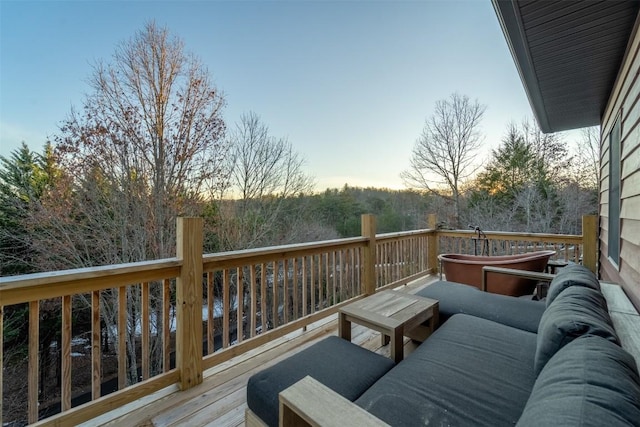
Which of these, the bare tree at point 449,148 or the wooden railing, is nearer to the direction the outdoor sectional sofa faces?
the wooden railing

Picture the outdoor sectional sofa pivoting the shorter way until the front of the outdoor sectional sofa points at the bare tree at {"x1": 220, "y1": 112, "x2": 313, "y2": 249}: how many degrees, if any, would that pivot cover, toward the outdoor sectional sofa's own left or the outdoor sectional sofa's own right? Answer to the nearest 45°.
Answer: approximately 45° to the outdoor sectional sofa's own right

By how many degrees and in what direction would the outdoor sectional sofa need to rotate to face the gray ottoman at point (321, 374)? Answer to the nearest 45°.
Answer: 0° — it already faces it

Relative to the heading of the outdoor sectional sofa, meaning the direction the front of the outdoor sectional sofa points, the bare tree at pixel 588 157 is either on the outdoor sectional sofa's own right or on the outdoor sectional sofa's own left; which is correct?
on the outdoor sectional sofa's own right

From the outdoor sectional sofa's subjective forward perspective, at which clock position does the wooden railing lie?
The wooden railing is roughly at 12 o'clock from the outdoor sectional sofa.

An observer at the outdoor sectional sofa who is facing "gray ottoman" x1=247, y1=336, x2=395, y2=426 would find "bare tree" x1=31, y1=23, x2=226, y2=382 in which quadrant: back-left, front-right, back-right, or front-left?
front-right

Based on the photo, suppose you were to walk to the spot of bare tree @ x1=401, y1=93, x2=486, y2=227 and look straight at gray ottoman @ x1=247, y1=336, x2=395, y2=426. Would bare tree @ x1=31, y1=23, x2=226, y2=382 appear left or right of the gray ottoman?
right

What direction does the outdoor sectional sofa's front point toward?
to the viewer's left

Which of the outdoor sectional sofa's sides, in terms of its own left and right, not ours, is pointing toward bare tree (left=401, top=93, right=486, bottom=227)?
right

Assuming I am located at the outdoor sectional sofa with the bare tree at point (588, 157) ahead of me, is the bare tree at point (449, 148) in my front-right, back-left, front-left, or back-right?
front-left

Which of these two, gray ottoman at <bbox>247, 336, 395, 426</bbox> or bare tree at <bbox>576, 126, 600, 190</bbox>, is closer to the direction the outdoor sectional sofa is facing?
the gray ottoman

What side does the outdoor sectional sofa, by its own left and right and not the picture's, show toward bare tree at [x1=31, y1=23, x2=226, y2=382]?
front
